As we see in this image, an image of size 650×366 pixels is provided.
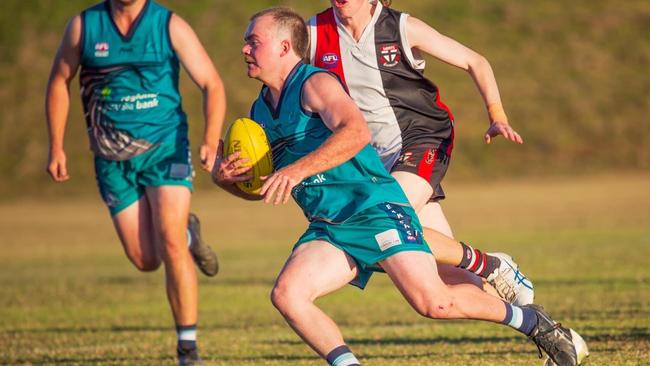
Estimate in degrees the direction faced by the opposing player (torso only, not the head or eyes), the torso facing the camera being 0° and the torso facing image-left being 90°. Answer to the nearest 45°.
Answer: approximately 45°

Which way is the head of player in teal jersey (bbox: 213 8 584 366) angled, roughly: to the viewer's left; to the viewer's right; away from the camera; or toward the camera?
to the viewer's left

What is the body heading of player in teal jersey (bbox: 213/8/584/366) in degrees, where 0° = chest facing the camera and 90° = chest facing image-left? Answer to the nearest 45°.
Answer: approximately 45°

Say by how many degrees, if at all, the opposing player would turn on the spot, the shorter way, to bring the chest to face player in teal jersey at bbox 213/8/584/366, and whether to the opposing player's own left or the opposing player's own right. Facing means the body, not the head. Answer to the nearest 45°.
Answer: approximately 45° to the opposing player's own left

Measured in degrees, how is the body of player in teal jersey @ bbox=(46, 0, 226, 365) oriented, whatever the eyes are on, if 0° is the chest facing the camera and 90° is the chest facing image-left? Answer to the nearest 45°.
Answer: approximately 0°

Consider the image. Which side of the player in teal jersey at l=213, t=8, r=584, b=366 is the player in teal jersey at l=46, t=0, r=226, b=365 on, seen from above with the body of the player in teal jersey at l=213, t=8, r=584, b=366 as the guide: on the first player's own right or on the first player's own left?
on the first player's own right
